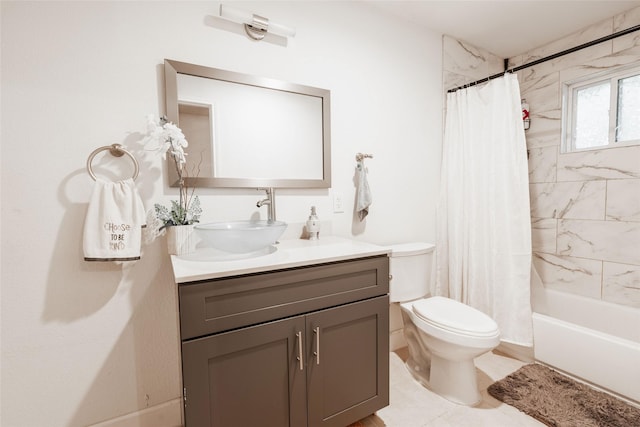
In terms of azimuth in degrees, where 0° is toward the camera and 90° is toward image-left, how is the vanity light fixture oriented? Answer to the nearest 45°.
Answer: approximately 315°

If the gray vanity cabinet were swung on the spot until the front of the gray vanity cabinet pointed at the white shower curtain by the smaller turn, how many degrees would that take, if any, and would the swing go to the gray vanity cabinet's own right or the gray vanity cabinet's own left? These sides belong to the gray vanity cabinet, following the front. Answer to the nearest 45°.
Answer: approximately 90° to the gray vanity cabinet's own left

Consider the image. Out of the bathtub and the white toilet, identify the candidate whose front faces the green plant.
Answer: the bathtub

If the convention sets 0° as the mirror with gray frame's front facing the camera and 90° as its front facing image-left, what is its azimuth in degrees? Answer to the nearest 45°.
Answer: approximately 315°

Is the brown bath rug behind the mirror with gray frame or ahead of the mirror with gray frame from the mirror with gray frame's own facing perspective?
ahead

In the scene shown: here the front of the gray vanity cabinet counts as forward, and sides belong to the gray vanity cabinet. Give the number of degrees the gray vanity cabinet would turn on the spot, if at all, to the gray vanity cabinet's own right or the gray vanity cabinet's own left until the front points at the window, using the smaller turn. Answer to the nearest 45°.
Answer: approximately 45° to the gray vanity cabinet's own left

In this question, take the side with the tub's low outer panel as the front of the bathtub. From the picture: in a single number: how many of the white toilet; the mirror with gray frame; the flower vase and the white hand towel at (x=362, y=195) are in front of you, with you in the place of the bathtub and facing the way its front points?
4

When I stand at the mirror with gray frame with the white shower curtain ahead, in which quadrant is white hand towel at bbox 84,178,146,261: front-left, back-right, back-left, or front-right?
back-right

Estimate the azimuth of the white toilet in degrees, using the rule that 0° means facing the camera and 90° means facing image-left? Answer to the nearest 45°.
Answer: approximately 315°

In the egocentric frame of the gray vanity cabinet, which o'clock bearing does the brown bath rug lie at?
The brown bath rug is roughly at 10 o'clock from the gray vanity cabinet.

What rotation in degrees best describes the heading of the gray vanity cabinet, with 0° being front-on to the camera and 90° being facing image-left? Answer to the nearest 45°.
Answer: approximately 315°
